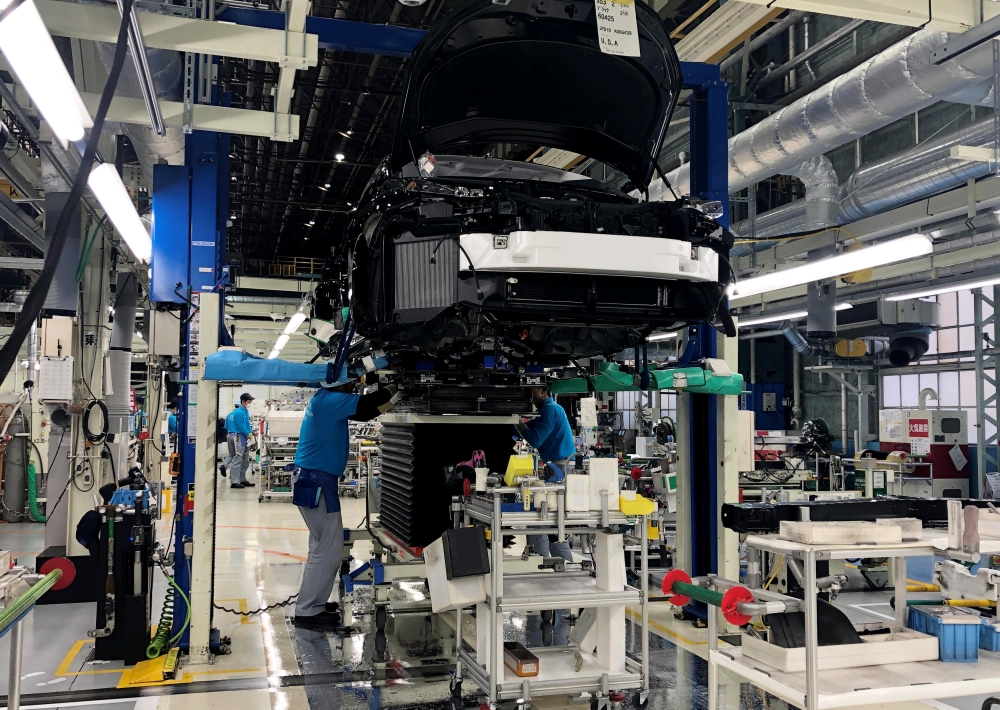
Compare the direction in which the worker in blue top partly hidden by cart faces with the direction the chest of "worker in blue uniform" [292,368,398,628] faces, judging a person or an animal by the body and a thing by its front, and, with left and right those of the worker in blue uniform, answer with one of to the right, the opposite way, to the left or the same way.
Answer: the opposite way

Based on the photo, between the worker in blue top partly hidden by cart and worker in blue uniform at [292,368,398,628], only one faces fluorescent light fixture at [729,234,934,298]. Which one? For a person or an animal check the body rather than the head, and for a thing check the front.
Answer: the worker in blue uniform

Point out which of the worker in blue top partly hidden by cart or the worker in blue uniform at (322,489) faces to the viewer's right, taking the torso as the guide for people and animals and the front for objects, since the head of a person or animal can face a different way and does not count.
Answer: the worker in blue uniform

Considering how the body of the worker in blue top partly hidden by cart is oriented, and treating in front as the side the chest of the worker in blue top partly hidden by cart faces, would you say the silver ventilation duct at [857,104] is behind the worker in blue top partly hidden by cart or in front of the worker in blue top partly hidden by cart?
behind

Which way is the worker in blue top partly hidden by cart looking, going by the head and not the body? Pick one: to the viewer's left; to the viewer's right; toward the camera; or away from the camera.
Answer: to the viewer's left

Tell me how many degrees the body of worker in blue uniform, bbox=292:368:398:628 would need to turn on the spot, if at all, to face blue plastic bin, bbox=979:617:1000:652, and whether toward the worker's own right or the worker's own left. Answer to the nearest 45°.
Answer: approximately 45° to the worker's own right

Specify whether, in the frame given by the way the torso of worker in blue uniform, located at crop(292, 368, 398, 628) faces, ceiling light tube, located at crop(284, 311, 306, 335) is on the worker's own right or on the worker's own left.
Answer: on the worker's own left

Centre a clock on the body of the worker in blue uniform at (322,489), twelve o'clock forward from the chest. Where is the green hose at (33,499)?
The green hose is roughly at 8 o'clock from the worker in blue uniform.

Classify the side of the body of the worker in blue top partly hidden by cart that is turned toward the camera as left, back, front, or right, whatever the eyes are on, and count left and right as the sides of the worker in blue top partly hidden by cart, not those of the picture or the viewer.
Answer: left

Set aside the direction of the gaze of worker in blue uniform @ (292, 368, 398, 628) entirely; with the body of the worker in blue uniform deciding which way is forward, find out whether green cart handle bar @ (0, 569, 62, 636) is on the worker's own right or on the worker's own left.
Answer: on the worker's own right
